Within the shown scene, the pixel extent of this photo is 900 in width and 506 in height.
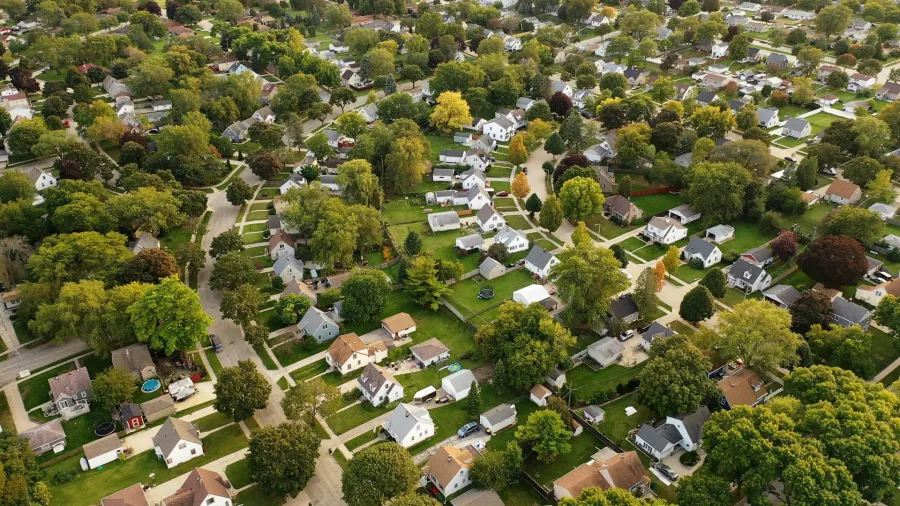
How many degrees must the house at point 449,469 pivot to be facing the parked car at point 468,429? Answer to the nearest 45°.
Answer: approximately 135° to its right

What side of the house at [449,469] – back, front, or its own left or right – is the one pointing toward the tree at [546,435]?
back

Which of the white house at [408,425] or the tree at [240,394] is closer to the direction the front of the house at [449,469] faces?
the tree

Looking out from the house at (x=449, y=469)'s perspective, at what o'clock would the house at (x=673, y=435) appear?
the house at (x=673, y=435) is roughly at 7 o'clock from the house at (x=449, y=469).

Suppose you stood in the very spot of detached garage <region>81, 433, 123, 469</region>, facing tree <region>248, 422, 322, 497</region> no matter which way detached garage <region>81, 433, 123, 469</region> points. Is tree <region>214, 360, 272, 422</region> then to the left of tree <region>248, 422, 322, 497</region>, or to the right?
left

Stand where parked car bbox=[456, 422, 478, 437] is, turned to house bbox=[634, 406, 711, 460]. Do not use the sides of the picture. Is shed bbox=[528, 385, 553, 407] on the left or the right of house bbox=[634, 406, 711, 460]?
left

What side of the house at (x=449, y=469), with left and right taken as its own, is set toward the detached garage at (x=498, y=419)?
back

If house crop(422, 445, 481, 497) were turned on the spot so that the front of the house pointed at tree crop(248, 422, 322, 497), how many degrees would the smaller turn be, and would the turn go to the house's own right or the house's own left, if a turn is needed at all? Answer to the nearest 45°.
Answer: approximately 45° to the house's own right

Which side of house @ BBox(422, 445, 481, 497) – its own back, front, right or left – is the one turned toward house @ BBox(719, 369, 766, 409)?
back

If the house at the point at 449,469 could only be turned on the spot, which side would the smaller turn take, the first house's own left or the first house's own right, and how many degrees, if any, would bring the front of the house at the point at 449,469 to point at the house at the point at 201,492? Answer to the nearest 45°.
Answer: approximately 45° to the first house's own right

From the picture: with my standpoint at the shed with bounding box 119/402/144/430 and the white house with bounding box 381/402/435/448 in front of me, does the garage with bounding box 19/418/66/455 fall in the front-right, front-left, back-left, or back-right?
back-right

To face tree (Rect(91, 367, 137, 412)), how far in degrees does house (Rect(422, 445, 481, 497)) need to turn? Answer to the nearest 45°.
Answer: approximately 45° to its right

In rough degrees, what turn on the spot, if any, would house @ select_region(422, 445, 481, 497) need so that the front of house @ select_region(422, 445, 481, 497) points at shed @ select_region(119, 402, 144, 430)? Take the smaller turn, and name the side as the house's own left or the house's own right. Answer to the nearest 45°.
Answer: approximately 45° to the house's own right

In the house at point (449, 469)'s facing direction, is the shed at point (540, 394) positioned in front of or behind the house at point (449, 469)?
behind

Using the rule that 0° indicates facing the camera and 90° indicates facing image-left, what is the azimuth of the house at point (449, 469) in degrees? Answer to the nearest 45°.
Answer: approximately 45°
